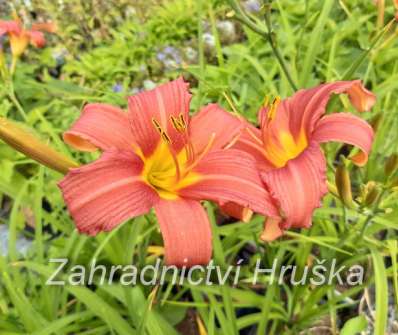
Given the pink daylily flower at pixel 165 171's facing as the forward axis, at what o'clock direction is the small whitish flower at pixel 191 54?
The small whitish flower is roughly at 6 o'clock from the pink daylily flower.

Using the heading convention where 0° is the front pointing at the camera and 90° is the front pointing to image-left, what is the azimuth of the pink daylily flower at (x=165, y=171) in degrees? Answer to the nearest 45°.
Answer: approximately 0°

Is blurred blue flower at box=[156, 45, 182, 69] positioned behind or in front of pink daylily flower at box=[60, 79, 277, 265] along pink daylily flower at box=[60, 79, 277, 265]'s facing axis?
behind
